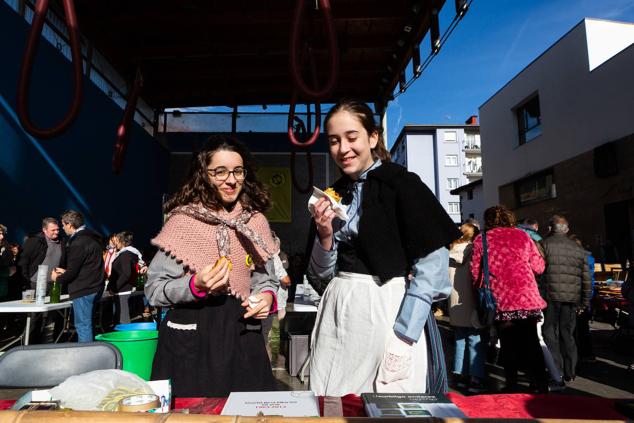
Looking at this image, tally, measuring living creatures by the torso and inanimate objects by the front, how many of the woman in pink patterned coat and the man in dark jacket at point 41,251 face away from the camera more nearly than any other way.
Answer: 1

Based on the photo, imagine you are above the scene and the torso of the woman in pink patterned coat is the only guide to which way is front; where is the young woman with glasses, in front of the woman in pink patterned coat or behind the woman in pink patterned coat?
behind

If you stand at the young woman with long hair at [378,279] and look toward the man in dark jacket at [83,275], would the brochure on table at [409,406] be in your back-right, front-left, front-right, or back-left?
back-left

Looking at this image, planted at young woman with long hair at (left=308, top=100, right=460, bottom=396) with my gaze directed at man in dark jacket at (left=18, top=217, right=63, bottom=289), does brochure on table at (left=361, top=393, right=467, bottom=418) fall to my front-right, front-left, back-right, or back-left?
back-left

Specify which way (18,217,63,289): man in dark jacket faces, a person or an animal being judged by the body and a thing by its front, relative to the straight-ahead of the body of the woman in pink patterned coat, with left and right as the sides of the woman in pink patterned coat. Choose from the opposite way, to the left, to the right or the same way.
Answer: to the right

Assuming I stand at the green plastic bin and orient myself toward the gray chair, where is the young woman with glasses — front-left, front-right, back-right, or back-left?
back-left

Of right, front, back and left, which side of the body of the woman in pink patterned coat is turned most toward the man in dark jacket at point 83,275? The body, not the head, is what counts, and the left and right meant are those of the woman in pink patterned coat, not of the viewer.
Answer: left

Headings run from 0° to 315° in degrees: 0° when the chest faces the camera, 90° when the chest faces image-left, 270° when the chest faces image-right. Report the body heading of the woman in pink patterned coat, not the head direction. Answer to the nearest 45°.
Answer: approximately 180°

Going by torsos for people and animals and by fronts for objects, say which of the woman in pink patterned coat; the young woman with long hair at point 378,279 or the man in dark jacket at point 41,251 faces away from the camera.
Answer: the woman in pink patterned coat

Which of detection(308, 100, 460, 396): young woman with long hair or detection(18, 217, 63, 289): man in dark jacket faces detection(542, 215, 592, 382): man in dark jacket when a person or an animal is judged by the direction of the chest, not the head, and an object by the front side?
detection(18, 217, 63, 289): man in dark jacket

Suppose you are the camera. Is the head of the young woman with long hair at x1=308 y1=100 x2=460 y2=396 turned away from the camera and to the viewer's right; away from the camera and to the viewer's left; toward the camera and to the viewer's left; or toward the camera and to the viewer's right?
toward the camera and to the viewer's left

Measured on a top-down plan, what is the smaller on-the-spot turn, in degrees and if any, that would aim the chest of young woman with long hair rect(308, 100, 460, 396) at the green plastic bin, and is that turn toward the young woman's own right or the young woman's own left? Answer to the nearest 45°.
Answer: approximately 45° to the young woman's own right

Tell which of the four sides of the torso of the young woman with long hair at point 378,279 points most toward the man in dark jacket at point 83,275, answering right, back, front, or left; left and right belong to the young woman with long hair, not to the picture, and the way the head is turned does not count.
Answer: right

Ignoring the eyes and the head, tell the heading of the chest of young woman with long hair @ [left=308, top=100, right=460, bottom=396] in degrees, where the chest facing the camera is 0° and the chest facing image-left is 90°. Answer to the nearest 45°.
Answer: approximately 45°

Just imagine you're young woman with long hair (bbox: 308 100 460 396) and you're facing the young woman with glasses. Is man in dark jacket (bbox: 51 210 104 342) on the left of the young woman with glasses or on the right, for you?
right
